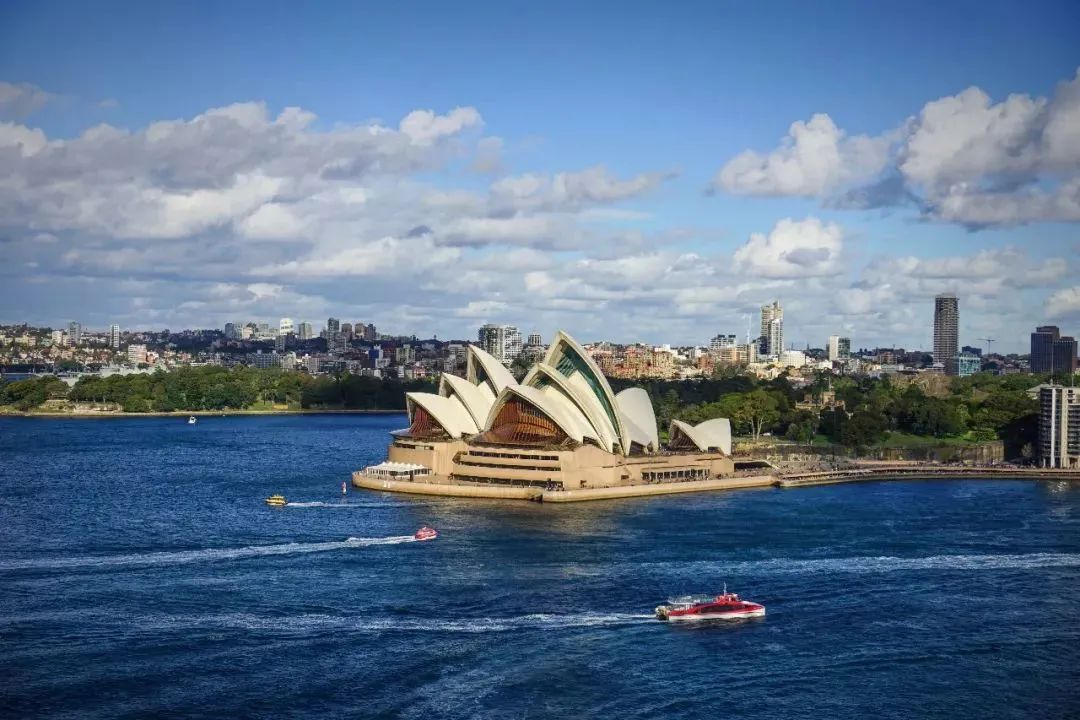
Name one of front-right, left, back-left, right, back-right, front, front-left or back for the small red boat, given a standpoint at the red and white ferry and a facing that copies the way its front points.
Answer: back-left

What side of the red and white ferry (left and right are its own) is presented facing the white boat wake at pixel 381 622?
back

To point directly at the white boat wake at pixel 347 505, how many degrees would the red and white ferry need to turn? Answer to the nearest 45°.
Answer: approximately 135° to its left

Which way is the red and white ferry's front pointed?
to the viewer's right

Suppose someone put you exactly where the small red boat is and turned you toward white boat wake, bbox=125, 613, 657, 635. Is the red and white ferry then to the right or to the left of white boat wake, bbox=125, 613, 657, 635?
left

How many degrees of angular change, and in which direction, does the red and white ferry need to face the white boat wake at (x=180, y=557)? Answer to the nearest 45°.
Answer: approximately 180°
